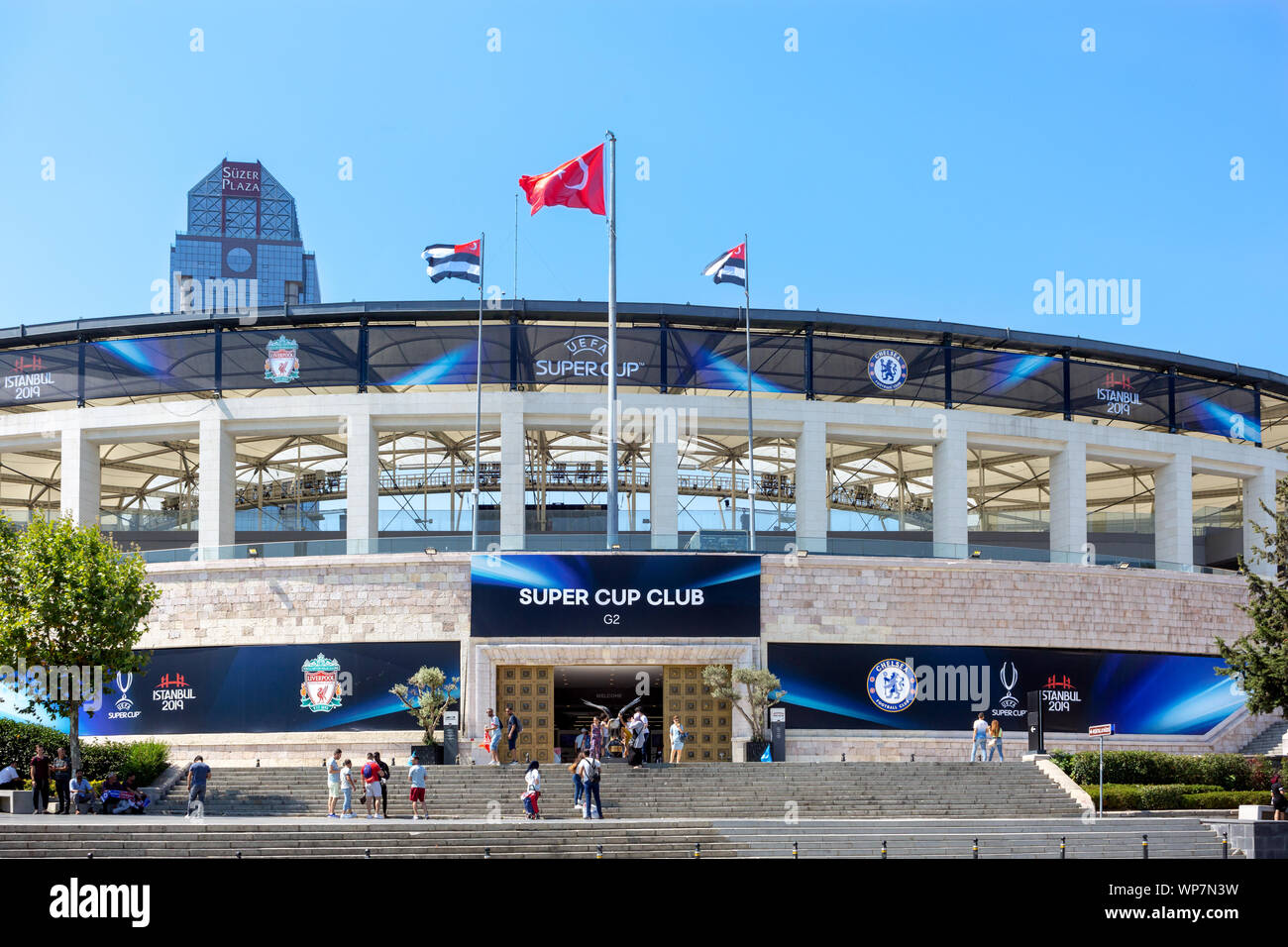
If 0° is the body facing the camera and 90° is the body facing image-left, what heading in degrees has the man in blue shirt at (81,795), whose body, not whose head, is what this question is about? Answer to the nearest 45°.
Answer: approximately 0°

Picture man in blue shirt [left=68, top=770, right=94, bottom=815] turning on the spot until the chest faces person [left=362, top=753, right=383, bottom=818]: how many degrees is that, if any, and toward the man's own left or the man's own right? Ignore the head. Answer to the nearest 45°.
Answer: approximately 45° to the man's own left

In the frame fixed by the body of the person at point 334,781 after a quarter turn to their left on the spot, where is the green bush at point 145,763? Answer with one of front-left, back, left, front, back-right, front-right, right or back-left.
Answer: front-left
